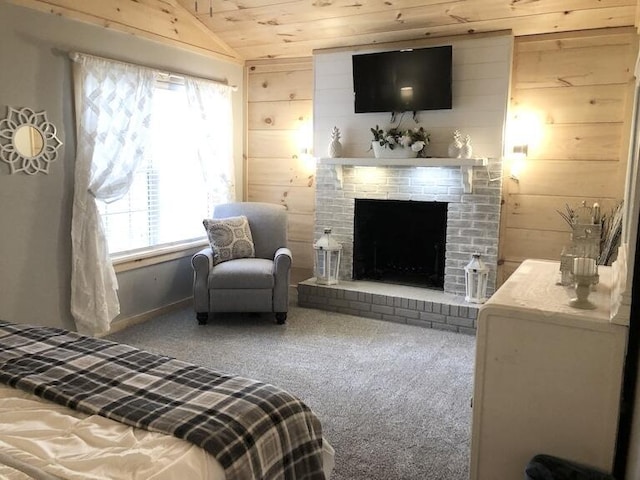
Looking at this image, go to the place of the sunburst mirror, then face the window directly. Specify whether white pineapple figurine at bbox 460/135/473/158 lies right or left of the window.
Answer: right

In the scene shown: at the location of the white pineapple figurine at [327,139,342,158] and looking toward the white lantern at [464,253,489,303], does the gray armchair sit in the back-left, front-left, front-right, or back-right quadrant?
back-right

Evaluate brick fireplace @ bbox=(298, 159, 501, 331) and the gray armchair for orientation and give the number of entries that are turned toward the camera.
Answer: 2

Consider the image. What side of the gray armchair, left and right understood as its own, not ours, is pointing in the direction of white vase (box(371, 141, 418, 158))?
left

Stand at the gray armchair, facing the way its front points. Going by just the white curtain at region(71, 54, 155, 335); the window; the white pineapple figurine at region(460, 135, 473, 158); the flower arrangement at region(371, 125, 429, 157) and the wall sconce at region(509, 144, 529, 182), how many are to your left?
3

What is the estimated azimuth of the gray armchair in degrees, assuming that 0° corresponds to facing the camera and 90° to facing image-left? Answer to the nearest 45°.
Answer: approximately 0°

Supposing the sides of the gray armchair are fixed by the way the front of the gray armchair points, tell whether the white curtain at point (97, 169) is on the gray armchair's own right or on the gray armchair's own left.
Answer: on the gray armchair's own right

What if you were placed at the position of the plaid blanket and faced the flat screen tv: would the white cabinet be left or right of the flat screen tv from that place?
right

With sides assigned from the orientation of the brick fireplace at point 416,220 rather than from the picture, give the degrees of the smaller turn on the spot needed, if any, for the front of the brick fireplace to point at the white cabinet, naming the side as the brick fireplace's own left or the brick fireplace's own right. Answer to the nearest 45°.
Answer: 0° — it already faces it

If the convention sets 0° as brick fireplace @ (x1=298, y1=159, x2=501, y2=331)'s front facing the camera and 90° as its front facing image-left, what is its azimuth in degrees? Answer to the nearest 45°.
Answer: approximately 0°

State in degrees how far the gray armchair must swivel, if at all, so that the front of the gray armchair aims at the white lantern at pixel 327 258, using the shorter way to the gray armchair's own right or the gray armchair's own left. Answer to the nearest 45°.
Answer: approximately 135° to the gray armchair's own left

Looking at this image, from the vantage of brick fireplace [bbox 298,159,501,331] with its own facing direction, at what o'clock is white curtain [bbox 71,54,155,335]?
The white curtain is roughly at 2 o'clock from the brick fireplace.
